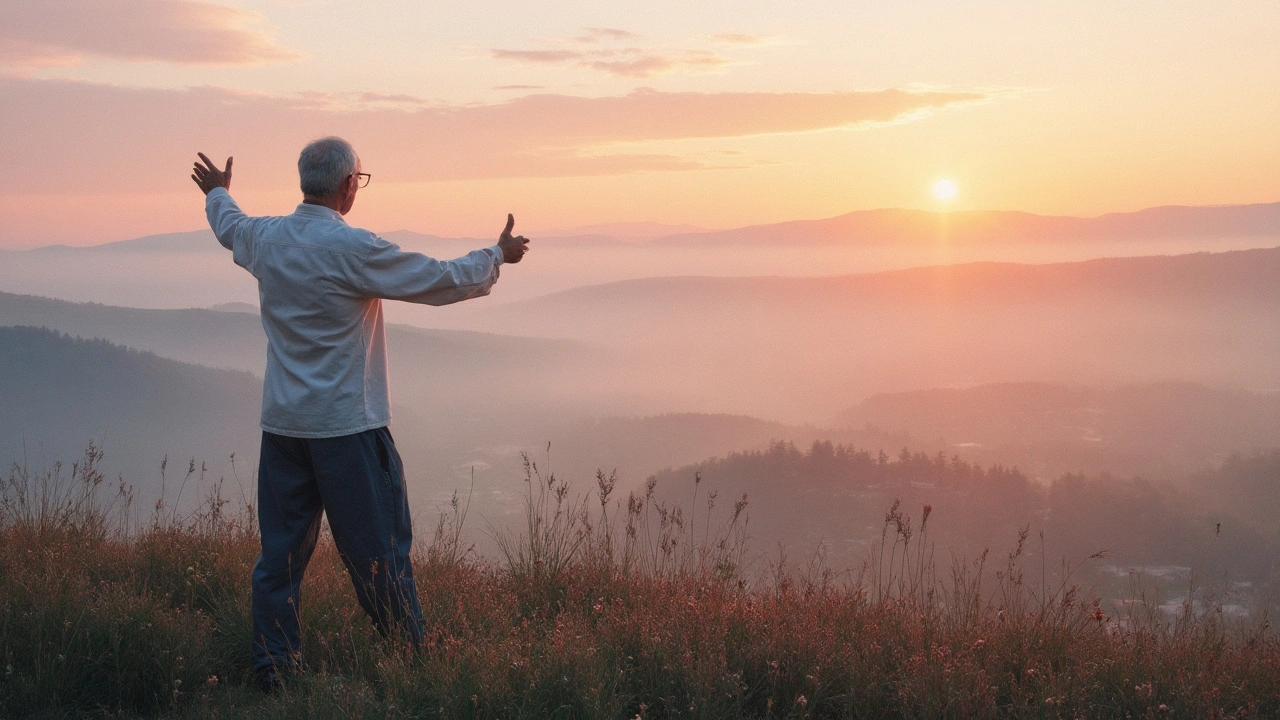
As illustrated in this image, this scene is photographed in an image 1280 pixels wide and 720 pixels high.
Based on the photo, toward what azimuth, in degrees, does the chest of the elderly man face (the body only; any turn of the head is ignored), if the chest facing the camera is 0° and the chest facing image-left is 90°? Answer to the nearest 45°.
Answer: approximately 225°

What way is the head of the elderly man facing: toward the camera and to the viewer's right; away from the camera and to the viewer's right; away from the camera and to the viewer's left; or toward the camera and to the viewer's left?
away from the camera and to the viewer's right
